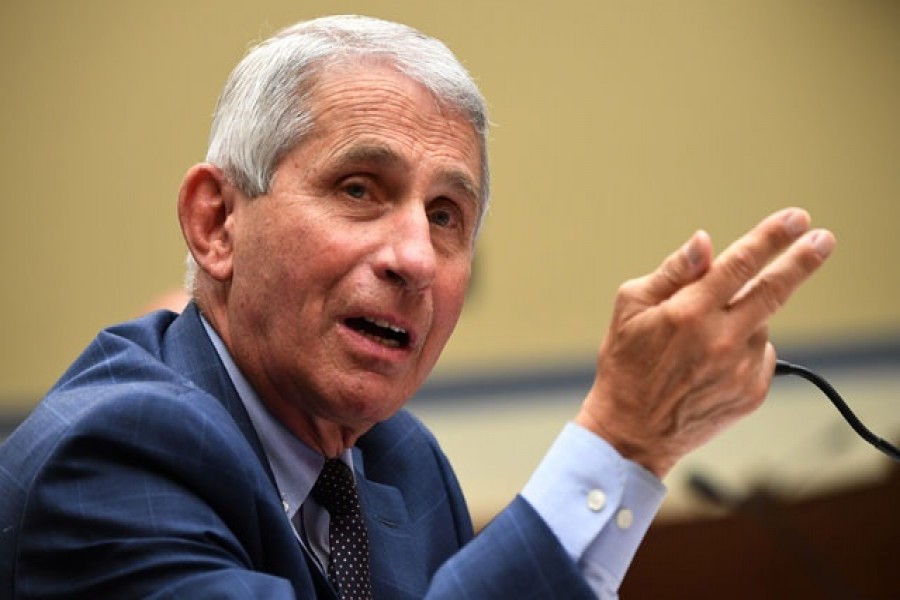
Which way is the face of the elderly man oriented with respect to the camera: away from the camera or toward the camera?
toward the camera

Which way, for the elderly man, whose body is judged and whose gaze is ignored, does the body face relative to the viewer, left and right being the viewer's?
facing the viewer and to the right of the viewer
